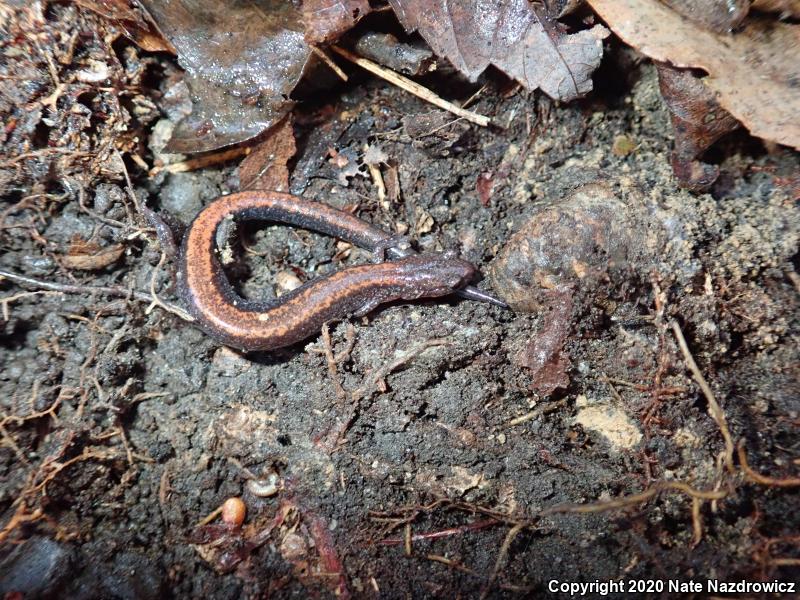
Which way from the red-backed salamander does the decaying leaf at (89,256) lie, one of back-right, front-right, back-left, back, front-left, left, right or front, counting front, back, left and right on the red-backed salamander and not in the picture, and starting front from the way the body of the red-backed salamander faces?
back

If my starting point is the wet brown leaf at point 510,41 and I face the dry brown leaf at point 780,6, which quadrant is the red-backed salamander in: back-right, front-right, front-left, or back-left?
back-right

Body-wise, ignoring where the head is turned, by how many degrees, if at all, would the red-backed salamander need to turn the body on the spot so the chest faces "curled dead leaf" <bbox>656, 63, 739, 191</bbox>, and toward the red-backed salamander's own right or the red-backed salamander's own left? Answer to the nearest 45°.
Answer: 0° — it already faces it

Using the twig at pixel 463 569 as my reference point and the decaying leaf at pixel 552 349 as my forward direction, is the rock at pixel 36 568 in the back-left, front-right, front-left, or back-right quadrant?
back-left

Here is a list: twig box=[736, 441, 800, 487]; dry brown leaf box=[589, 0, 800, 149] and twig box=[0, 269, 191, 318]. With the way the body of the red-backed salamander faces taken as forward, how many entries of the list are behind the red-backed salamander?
1

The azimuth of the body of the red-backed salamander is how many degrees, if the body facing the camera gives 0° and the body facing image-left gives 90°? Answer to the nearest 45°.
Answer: approximately 270°

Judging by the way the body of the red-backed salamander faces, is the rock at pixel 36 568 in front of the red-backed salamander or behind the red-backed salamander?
behind

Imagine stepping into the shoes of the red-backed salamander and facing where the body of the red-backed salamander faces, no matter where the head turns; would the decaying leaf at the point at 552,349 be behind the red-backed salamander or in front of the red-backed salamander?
in front

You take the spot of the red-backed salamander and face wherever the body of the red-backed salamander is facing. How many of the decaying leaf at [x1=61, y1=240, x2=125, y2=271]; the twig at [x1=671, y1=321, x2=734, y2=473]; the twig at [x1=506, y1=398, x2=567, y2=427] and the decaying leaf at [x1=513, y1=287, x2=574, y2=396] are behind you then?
1

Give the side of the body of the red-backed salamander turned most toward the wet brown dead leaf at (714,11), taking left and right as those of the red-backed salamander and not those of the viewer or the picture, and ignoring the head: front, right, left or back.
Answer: front

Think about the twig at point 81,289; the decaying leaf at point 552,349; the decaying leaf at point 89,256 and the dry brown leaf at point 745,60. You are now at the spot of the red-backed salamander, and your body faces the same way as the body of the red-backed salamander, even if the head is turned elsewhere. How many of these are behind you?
2

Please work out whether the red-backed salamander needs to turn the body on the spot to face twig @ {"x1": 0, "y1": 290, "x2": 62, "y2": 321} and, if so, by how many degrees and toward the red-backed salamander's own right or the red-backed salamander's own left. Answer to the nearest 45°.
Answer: approximately 180°
